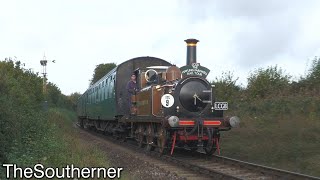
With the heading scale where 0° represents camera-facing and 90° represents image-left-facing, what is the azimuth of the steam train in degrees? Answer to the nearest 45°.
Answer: approximately 315°

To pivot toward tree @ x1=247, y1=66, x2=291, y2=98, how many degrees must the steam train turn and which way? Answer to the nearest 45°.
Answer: approximately 90° to its left
